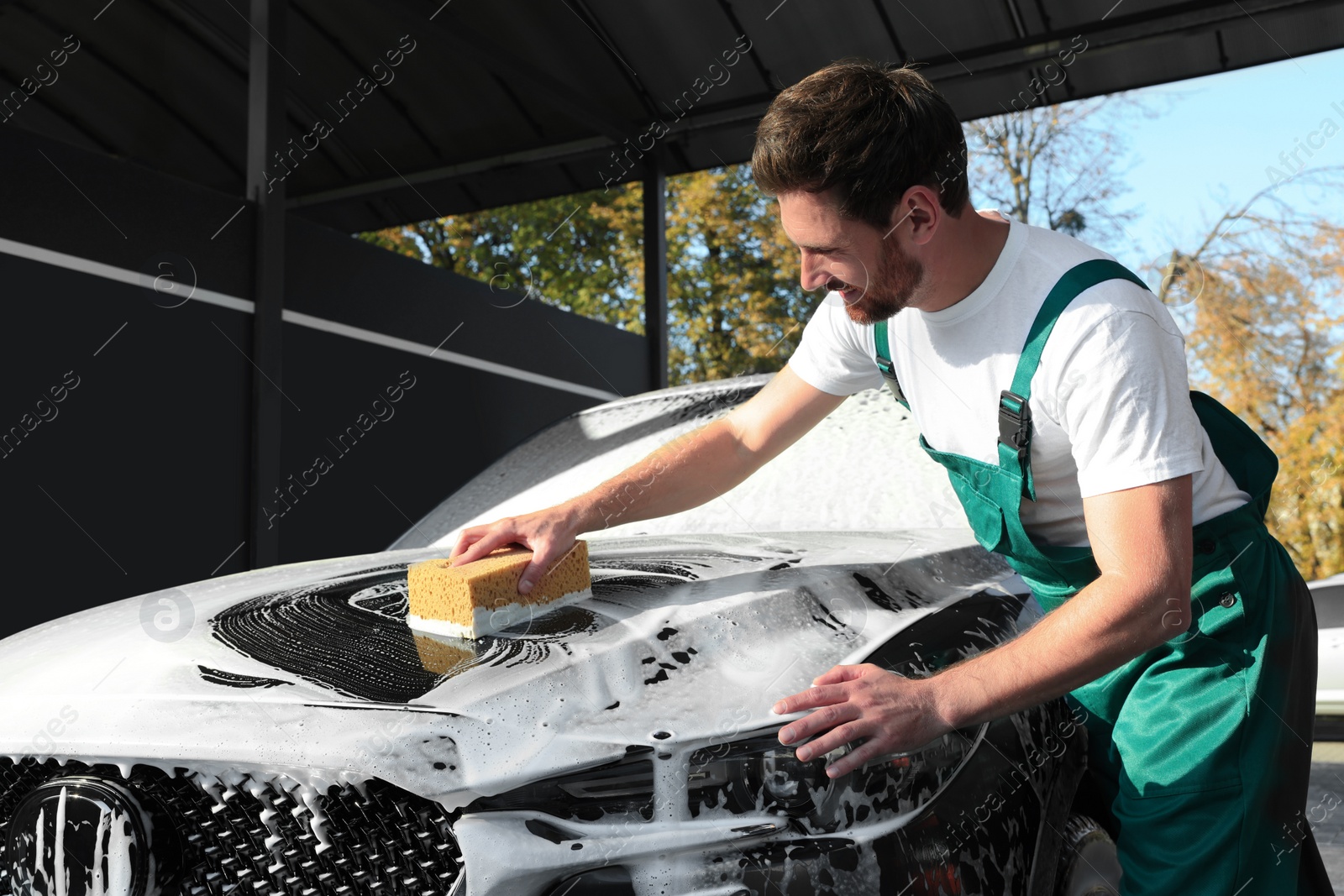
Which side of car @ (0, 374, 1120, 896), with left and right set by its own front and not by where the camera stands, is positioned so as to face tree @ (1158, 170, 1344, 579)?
back

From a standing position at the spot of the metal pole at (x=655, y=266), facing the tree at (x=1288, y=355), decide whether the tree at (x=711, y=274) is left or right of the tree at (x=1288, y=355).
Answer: left

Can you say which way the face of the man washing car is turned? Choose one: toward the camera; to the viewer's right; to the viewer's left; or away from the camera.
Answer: to the viewer's left

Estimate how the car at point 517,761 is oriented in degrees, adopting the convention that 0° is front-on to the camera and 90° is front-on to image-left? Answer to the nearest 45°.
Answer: approximately 45°

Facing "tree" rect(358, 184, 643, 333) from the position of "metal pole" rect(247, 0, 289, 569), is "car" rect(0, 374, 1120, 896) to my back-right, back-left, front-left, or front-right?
back-right

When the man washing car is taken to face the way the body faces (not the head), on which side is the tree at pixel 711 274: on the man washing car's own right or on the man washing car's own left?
on the man washing car's own right

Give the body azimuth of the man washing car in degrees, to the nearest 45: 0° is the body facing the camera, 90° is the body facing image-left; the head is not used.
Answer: approximately 45°
